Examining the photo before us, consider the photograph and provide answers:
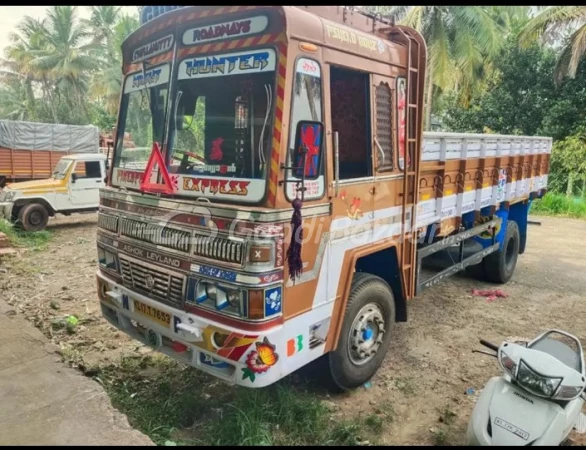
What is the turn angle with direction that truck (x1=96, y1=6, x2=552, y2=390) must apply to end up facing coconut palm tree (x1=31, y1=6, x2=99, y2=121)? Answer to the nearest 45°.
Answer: approximately 90° to its right

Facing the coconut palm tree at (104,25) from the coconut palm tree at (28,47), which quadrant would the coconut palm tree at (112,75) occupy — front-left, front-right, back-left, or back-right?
front-right

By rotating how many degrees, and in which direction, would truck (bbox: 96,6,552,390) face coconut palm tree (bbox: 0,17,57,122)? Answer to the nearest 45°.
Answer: approximately 90° to its right

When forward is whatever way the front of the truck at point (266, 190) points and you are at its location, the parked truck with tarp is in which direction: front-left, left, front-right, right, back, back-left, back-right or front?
right

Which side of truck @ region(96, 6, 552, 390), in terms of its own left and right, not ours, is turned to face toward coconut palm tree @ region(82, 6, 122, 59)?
right

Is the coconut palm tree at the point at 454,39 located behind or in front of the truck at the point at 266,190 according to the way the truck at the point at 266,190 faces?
behind

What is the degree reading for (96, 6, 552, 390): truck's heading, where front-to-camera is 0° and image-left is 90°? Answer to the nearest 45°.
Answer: approximately 45°

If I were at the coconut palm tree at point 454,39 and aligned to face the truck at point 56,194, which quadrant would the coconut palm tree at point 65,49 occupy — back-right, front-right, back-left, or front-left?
front-right

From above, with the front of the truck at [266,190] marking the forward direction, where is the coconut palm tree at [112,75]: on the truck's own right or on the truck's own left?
on the truck's own right
